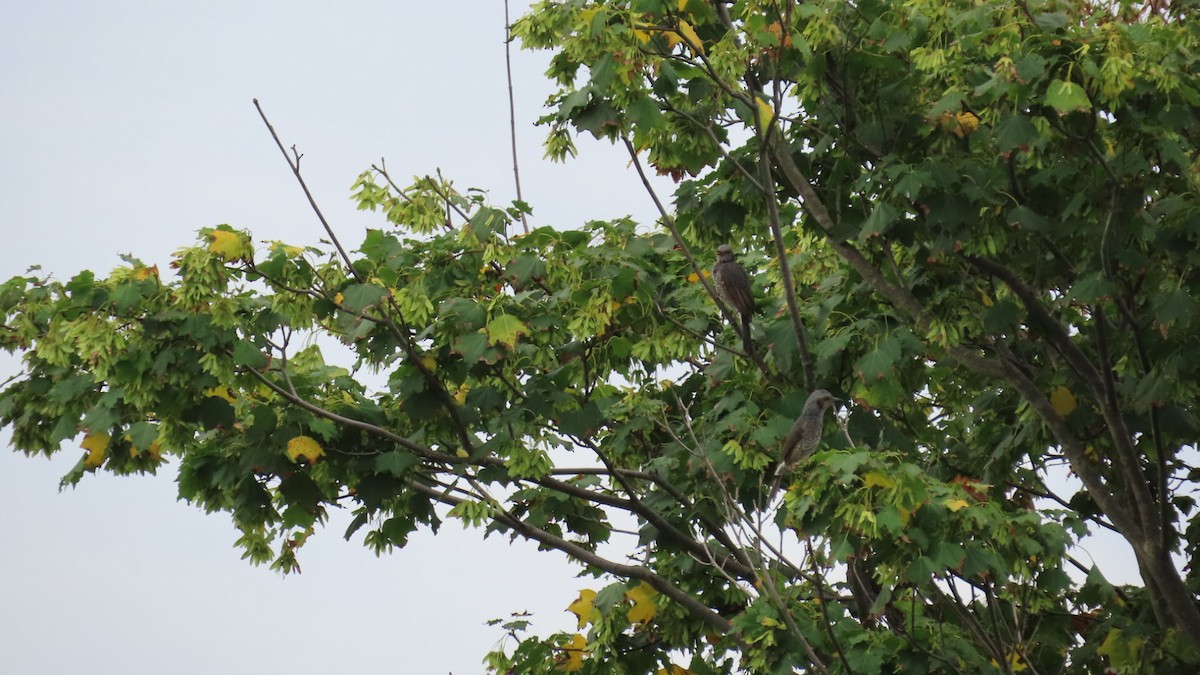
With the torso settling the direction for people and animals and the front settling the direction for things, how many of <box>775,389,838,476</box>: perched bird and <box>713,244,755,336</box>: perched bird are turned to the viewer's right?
1

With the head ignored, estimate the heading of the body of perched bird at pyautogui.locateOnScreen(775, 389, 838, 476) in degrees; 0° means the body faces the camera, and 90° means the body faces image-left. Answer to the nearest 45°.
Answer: approximately 270°

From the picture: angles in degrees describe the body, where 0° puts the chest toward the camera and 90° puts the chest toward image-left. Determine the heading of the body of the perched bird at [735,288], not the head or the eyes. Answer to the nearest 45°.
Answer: approximately 135°

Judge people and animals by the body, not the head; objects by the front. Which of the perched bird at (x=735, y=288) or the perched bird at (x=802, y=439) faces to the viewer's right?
the perched bird at (x=802, y=439)
